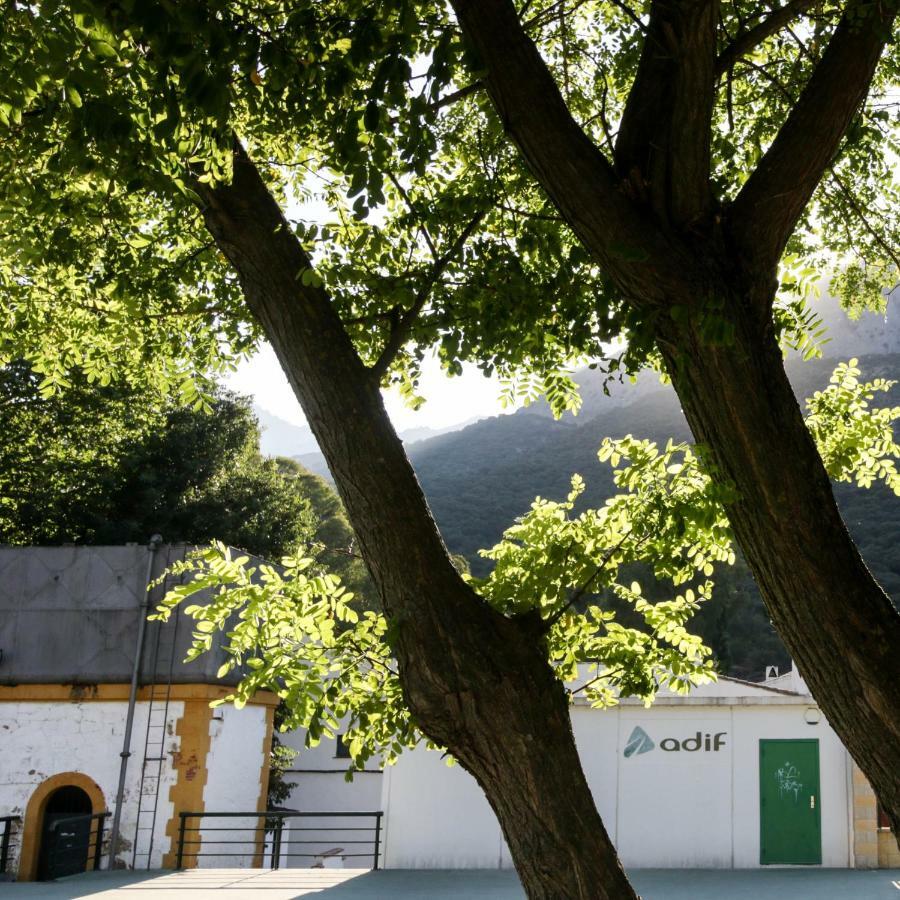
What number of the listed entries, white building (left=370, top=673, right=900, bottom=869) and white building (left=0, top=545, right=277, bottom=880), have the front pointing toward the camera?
2

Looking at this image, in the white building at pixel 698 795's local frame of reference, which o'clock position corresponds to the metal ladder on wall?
The metal ladder on wall is roughly at 3 o'clock from the white building.

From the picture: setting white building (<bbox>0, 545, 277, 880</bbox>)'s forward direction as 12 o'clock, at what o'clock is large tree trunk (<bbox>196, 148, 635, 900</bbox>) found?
The large tree trunk is roughly at 12 o'clock from the white building.

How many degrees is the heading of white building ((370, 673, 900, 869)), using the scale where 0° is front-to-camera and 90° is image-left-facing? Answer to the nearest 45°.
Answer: approximately 0°

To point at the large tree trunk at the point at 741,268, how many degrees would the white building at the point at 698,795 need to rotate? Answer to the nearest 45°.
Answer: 0° — it already faces it

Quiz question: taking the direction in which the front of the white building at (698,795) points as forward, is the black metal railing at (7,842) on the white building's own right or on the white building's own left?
on the white building's own right

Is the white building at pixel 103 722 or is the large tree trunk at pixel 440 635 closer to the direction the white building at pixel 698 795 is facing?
the large tree trunk

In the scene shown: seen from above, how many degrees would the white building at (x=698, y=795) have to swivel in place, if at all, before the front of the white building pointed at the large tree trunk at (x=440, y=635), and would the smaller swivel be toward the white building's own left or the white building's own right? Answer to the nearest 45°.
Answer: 0° — it already faces it

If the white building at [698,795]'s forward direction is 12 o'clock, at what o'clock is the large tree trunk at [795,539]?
The large tree trunk is roughly at 12 o'clock from the white building.

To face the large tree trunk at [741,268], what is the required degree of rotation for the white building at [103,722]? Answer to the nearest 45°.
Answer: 0° — it already faces it

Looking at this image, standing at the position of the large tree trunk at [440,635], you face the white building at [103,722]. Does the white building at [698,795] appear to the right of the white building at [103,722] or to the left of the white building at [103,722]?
right
